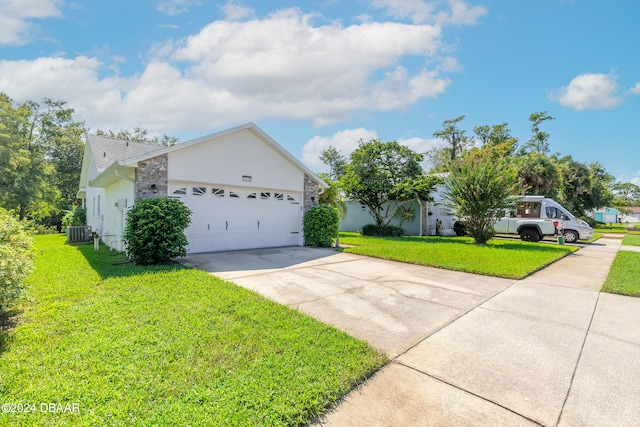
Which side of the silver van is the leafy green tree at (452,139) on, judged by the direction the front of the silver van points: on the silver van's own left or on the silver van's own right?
on the silver van's own left

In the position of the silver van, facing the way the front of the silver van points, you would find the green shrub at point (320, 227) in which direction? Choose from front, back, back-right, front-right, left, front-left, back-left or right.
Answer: back-right

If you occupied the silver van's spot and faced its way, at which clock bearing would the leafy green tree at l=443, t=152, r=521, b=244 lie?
The leafy green tree is roughly at 4 o'clock from the silver van.

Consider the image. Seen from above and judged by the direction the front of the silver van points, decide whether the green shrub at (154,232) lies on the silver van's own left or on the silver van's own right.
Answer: on the silver van's own right

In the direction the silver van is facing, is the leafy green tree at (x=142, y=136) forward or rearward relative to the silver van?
rearward

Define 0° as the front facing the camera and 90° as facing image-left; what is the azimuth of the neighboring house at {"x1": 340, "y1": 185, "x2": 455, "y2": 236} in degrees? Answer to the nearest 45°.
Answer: approximately 315°

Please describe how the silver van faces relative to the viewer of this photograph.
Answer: facing to the right of the viewer

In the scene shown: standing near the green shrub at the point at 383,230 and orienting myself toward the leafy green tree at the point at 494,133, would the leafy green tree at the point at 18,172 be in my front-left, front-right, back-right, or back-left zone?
back-left

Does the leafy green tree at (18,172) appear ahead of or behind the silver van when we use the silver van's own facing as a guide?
behind

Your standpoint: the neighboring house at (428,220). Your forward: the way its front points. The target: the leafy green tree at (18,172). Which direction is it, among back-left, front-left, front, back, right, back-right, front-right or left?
back-right

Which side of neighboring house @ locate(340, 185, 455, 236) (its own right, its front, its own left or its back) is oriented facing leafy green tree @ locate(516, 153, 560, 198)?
left
